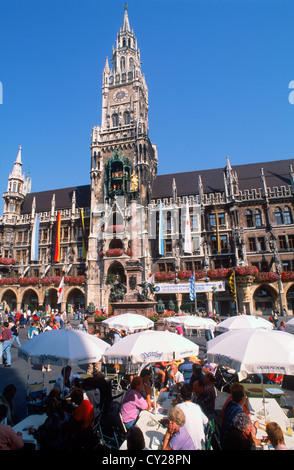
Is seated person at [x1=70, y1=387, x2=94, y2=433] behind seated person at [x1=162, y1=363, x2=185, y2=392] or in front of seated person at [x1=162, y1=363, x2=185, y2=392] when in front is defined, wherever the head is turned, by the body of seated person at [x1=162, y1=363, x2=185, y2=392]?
in front

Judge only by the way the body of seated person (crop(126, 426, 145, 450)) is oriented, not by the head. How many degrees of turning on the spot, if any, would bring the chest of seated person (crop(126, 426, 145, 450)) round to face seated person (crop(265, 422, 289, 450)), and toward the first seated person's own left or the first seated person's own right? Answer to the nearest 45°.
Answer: approximately 90° to the first seated person's own right

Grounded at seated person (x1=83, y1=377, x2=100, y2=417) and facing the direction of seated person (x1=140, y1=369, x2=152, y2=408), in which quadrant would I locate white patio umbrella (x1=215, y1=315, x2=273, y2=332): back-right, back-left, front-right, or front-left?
front-left

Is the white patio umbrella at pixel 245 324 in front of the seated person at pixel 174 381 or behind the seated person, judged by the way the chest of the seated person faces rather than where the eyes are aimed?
behind

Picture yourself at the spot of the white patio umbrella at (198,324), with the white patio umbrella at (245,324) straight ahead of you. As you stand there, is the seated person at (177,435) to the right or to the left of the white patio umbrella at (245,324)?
right

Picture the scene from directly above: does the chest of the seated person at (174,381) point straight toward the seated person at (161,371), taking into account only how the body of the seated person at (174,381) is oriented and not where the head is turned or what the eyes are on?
no

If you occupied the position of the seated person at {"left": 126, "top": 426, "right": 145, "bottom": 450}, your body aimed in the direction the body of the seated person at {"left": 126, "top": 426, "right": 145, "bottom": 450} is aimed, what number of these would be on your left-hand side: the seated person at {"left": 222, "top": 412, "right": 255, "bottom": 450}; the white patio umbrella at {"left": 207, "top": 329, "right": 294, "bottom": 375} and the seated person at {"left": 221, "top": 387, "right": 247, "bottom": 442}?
0

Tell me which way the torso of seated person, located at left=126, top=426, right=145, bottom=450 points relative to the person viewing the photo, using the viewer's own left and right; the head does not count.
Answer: facing away from the viewer

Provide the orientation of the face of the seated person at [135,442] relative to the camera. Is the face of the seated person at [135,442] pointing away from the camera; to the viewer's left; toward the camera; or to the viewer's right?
away from the camera
